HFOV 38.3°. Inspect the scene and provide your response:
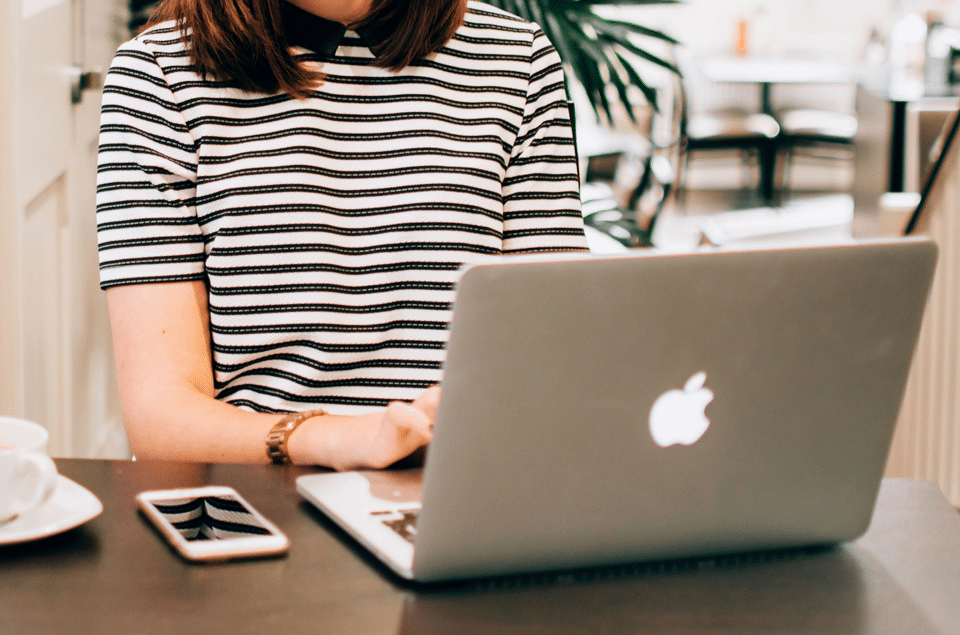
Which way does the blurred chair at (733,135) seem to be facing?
to the viewer's right

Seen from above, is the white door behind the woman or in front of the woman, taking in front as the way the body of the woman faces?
behind

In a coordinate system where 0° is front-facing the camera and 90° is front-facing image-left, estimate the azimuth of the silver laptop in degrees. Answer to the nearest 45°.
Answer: approximately 135°

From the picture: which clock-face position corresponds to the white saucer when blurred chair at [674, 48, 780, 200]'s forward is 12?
The white saucer is roughly at 3 o'clock from the blurred chair.

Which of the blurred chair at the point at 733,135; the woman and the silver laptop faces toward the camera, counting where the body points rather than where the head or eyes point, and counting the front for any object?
the woman

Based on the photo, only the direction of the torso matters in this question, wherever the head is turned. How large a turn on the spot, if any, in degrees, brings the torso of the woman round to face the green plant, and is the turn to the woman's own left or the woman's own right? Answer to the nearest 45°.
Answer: approximately 135° to the woman's own left

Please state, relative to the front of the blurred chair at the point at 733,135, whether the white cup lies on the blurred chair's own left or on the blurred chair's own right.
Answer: on the blurred chair's own right

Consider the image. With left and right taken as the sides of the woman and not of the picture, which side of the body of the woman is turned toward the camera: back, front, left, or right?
front

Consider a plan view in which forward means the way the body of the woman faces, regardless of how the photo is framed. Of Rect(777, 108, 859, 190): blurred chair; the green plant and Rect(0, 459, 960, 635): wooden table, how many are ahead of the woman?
1

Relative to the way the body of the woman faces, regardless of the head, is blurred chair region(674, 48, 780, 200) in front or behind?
behind

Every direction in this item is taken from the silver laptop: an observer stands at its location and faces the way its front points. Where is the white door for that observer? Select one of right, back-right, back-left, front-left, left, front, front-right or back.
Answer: front

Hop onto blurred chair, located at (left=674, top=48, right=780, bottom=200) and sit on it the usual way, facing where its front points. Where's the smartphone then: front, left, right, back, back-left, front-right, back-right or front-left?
right

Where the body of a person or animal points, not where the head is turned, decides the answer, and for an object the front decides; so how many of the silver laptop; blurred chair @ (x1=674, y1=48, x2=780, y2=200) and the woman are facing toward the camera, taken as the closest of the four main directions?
1
